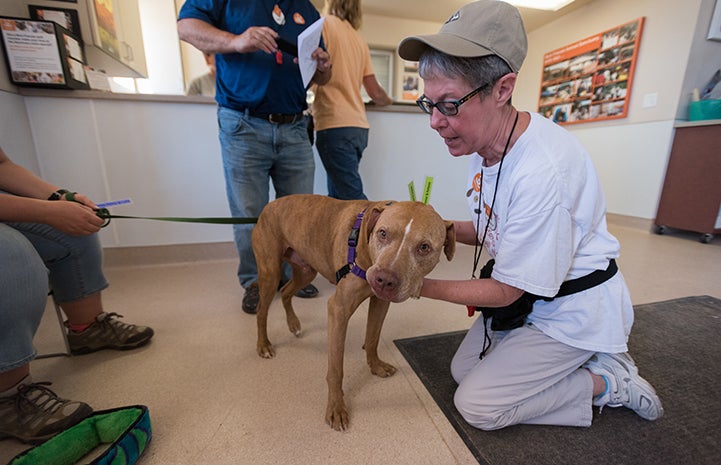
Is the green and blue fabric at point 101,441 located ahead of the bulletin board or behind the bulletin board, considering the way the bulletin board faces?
ahead

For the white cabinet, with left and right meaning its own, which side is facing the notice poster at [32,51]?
right

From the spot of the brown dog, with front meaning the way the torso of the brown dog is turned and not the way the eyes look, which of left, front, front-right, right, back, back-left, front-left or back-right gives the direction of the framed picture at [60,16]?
back

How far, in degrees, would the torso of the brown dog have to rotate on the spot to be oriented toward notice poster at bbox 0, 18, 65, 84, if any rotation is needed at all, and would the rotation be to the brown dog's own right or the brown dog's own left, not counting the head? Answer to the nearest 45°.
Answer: approximately 180°

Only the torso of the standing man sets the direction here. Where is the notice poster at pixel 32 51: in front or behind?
behind

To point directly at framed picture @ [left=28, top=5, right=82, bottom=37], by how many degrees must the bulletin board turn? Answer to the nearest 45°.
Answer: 0° — it already faces it

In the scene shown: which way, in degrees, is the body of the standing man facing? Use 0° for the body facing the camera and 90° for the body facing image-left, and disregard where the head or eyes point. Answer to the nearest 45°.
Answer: approximately 315°

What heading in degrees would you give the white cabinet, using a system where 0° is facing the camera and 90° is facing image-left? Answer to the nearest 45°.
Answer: approximately 315°

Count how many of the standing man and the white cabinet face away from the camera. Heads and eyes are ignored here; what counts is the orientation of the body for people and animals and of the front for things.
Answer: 0

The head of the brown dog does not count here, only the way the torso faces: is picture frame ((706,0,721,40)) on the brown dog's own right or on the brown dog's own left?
on the brown dog's own left

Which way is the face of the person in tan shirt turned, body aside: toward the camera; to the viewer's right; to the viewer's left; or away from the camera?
away from the camera
